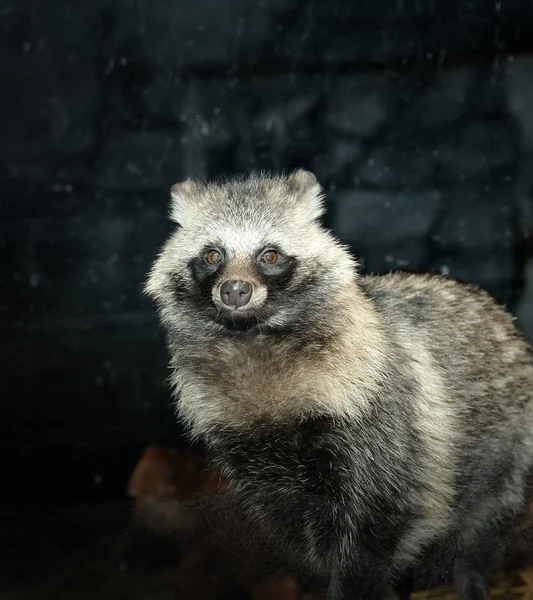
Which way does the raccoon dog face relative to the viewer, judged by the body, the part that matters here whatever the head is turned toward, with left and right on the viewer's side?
facing the viewer and to the left of the viewer
